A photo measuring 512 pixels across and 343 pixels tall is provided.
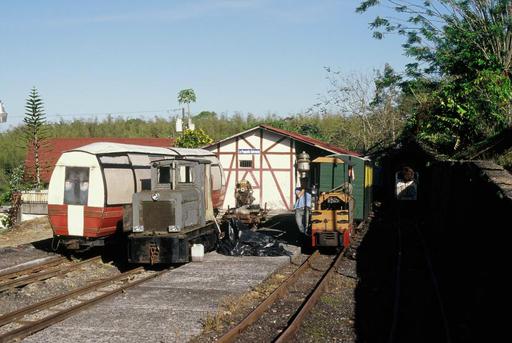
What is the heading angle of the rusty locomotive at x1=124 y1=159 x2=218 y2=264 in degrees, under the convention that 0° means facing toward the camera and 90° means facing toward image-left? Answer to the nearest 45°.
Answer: approximately 45°

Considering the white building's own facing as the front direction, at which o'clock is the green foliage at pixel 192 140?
The green foliage is roughly at 4 o'clock from the white building.

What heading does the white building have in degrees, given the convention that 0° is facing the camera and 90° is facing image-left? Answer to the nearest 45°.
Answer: approximately 0°

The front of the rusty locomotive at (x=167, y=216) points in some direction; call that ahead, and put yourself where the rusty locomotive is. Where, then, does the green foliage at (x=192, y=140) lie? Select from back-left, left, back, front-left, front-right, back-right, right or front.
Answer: back-right

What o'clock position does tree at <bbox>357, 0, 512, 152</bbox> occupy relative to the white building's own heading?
The tree is roughly at 10 o'clock from the white building.

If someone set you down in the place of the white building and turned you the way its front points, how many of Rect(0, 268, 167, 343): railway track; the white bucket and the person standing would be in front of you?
3

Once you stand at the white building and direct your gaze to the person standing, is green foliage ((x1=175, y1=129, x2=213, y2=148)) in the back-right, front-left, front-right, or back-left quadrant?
back-right

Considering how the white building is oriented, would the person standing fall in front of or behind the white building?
in front

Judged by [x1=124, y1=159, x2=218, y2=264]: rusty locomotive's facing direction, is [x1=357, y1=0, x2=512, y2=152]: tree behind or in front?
behind

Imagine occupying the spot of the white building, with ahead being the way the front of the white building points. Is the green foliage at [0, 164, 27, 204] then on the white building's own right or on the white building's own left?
on the white building's own right
